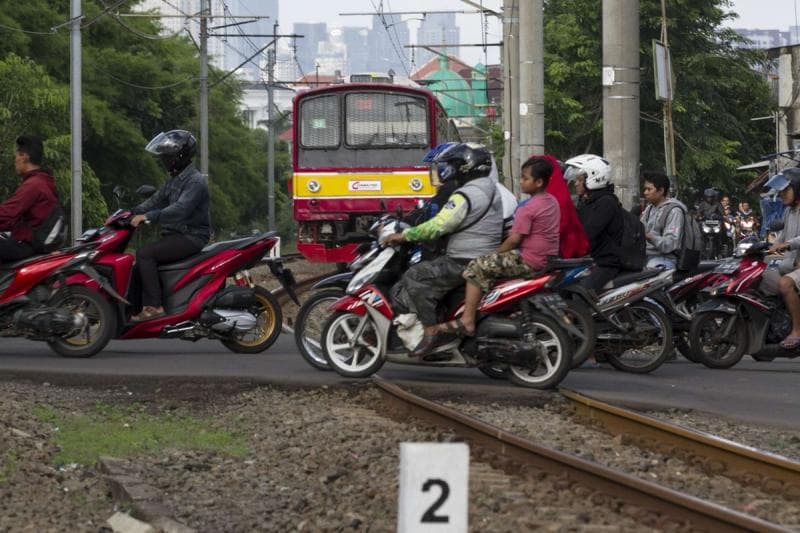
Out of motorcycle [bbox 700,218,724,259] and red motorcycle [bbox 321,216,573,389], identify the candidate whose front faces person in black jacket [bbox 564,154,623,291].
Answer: the motorcycle

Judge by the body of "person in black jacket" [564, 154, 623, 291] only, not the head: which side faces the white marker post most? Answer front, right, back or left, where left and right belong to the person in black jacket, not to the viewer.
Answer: left

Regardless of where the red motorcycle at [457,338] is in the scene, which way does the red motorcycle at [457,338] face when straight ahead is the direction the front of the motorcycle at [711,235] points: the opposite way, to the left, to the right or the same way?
to the right

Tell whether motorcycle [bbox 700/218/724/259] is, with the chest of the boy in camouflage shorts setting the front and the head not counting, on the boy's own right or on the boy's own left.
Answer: on the boy's own right

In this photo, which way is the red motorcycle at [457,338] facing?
to the viewer's left

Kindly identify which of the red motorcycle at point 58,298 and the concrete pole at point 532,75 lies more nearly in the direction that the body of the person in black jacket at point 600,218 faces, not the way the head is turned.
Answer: the red motorcycle

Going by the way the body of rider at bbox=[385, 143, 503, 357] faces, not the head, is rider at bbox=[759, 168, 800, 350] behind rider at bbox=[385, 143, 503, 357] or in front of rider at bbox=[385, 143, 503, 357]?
behind

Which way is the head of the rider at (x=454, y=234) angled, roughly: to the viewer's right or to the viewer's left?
to the viewer's left
